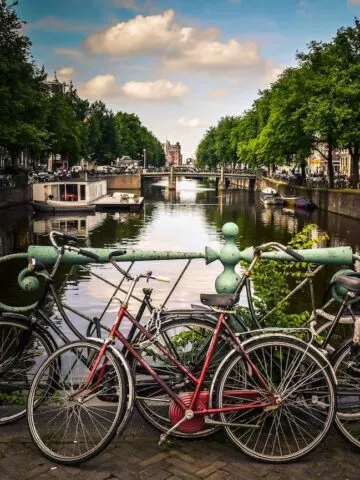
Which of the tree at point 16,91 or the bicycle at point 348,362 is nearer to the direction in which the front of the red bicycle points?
the tree

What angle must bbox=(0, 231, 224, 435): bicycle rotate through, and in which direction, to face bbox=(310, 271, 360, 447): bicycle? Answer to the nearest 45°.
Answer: approximately 180°

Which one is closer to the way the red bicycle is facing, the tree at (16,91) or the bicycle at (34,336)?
the bicycle

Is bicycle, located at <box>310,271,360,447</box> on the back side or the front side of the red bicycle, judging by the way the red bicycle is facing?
on the back side

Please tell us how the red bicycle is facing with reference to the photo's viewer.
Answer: facing to the left of the viewer

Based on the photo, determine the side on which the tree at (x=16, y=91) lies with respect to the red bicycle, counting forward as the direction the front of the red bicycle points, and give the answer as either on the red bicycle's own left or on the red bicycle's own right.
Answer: on the red bicycle's own right

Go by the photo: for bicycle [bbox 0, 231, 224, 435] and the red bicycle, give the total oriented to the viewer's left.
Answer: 2

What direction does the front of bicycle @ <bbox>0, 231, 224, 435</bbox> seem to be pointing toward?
to the viewer's left

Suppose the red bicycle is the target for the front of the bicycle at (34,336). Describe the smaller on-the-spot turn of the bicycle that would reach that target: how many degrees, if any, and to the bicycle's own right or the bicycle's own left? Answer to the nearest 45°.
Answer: approximately 135° to the bicycle's own left
